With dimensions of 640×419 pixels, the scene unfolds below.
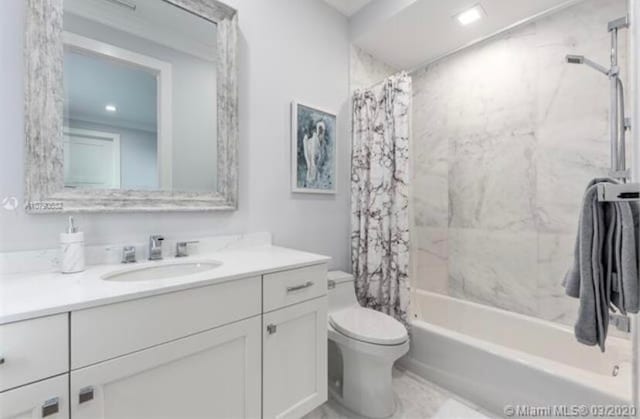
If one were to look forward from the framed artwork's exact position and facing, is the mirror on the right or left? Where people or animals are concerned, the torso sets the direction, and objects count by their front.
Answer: on its right

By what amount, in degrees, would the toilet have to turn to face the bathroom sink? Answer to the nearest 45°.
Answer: approximately 90° to its right

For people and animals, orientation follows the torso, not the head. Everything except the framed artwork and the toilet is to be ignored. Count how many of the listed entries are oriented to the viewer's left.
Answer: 0

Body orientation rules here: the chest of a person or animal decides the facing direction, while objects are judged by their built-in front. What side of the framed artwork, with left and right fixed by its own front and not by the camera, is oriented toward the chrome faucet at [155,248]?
right

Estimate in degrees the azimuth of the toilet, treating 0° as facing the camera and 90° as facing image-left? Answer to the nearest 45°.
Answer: approximately 315°

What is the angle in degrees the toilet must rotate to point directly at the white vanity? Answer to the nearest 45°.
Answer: approximately 90° to its right

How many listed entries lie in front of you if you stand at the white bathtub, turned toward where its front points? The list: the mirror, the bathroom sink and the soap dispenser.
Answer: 3

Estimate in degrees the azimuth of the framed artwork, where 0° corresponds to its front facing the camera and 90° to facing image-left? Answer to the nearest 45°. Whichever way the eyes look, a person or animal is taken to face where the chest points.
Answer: approximately 315°

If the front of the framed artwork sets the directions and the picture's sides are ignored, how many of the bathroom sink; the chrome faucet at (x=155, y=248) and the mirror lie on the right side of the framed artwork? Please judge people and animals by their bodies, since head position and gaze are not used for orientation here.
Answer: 3

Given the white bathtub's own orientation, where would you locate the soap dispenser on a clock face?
The soap dispenser is roughly at 12 o'clock from the white bathtub.

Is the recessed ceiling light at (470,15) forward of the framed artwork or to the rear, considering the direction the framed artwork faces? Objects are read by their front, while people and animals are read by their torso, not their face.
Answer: forward

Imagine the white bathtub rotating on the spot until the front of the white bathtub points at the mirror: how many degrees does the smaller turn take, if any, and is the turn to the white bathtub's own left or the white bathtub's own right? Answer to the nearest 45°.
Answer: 0° — it already faces it
